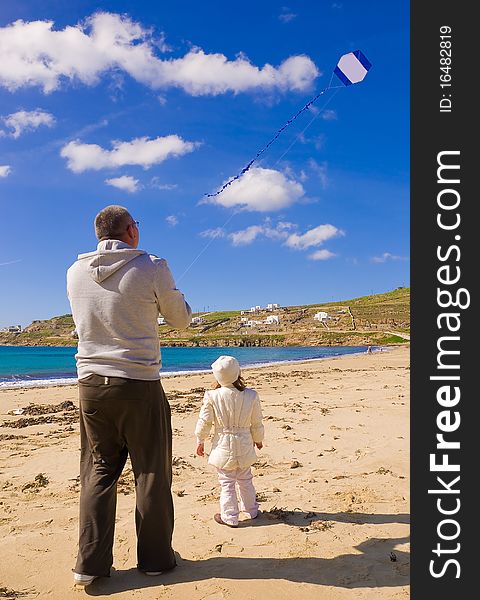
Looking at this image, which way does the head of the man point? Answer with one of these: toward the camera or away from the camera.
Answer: away from the camera

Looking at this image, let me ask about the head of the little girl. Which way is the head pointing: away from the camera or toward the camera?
away from the camera

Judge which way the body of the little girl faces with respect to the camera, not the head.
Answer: away from the camera

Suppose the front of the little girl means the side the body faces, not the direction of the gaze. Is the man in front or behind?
behind
